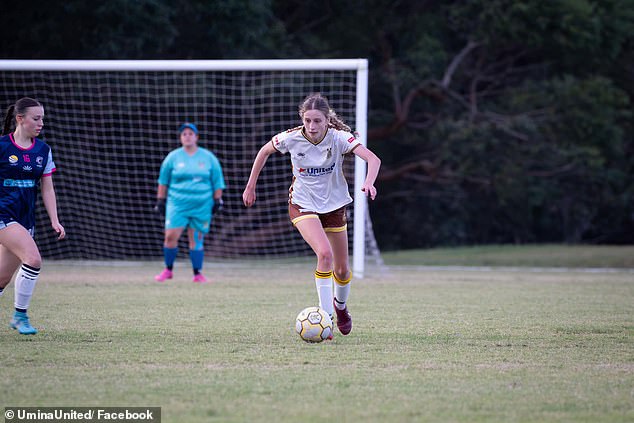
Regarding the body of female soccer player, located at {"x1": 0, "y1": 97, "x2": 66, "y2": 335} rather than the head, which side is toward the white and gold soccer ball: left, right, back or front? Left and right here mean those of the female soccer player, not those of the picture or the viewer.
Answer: front

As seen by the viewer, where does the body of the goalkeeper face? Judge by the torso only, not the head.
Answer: toward the camera

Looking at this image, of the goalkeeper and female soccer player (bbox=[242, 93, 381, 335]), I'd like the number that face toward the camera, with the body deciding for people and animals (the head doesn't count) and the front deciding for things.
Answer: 2

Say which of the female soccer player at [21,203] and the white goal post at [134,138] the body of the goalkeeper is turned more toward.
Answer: the female soccer player

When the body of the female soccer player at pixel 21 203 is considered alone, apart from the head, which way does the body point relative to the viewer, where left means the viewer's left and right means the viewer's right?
facing the viewer and to the right of the viewer

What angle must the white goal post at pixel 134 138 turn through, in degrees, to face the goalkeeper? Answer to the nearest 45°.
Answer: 0° — it already faces them

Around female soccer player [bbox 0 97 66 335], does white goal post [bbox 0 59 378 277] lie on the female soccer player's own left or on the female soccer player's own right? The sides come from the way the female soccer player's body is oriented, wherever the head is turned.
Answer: on the female soccer player's own left

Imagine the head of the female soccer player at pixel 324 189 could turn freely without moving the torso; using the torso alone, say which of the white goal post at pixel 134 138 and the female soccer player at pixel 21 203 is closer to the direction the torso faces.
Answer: the female soccer player

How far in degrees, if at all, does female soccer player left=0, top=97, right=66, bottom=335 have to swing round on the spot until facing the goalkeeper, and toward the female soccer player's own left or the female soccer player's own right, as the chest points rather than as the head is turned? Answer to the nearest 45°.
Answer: approximately 90° to the female soccer player's own left

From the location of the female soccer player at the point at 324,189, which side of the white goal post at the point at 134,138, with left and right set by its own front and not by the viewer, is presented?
front

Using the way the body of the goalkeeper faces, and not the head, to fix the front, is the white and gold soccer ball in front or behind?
in front

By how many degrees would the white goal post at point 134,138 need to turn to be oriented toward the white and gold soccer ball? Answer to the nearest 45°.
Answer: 0° — it already faces it

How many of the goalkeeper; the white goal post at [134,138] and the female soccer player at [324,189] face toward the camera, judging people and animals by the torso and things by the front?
3

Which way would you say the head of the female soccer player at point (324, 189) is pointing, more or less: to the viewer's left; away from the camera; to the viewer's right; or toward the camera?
toward the camera

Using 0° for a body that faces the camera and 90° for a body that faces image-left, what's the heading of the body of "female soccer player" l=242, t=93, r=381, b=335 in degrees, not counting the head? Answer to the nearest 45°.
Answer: approximately 0°

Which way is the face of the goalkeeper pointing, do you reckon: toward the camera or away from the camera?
toward the camera
